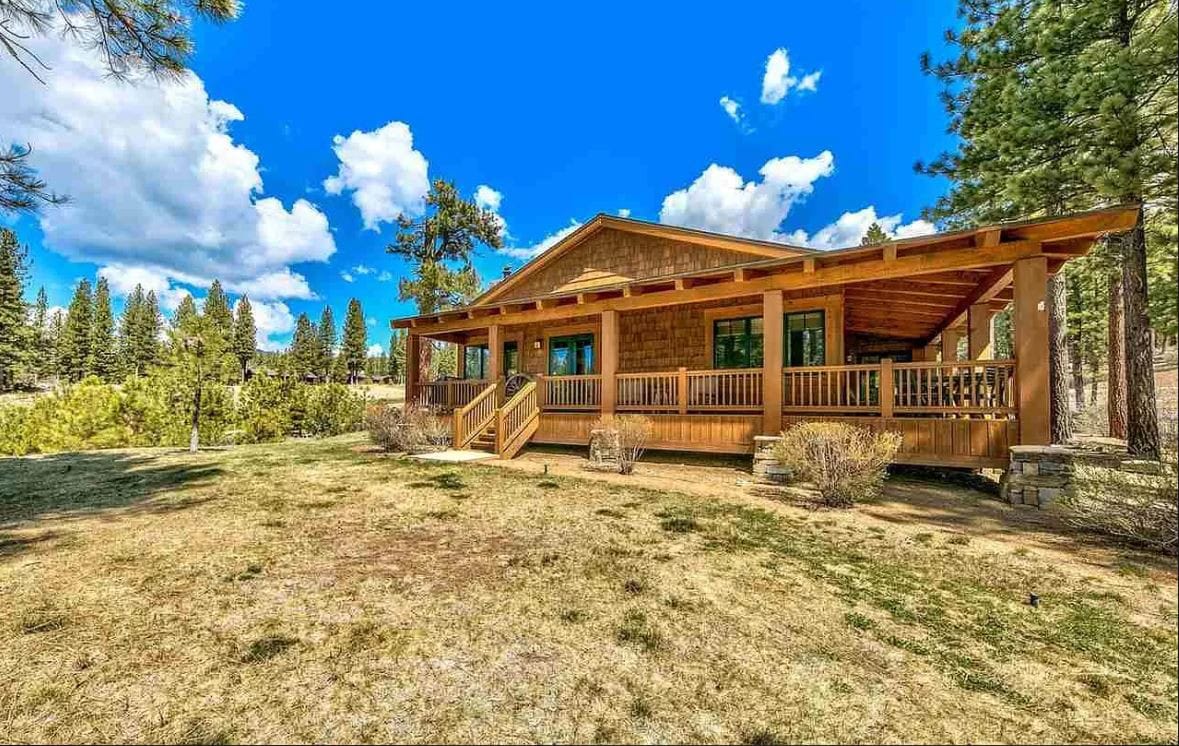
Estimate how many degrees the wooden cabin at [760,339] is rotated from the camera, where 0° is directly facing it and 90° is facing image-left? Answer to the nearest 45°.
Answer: approximately 45°

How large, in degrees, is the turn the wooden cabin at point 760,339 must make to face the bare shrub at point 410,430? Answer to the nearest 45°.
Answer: approximately 45° to its right

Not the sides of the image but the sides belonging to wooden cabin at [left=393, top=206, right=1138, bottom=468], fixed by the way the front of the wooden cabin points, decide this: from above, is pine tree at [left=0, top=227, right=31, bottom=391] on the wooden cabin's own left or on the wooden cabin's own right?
on the wooden cabin's own right

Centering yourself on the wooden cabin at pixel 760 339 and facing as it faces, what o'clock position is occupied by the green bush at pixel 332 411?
The green bush is roughly at 2 o'clock from the wooden cabin.

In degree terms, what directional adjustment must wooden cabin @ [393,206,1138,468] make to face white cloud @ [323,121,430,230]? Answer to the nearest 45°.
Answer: approximately 90° to its right

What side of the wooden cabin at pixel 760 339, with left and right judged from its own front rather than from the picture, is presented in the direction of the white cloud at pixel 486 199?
right

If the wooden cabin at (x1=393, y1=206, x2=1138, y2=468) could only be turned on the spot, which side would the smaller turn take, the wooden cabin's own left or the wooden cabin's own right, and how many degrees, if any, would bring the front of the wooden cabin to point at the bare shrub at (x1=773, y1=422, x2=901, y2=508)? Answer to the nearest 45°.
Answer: approximately 45° to the wooden cabin's own left
